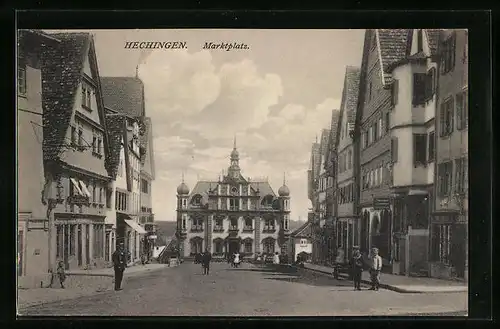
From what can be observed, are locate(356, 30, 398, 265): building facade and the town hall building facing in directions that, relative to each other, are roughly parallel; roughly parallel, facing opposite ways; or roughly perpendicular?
roughly perpendicular

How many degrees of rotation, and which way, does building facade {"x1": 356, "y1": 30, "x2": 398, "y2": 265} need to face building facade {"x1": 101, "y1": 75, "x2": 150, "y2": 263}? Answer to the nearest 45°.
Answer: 0° — it already faces it

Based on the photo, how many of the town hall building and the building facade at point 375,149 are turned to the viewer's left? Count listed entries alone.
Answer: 1

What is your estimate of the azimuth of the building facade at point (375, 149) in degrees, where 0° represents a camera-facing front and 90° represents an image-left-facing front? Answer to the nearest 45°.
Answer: approximately 90°
